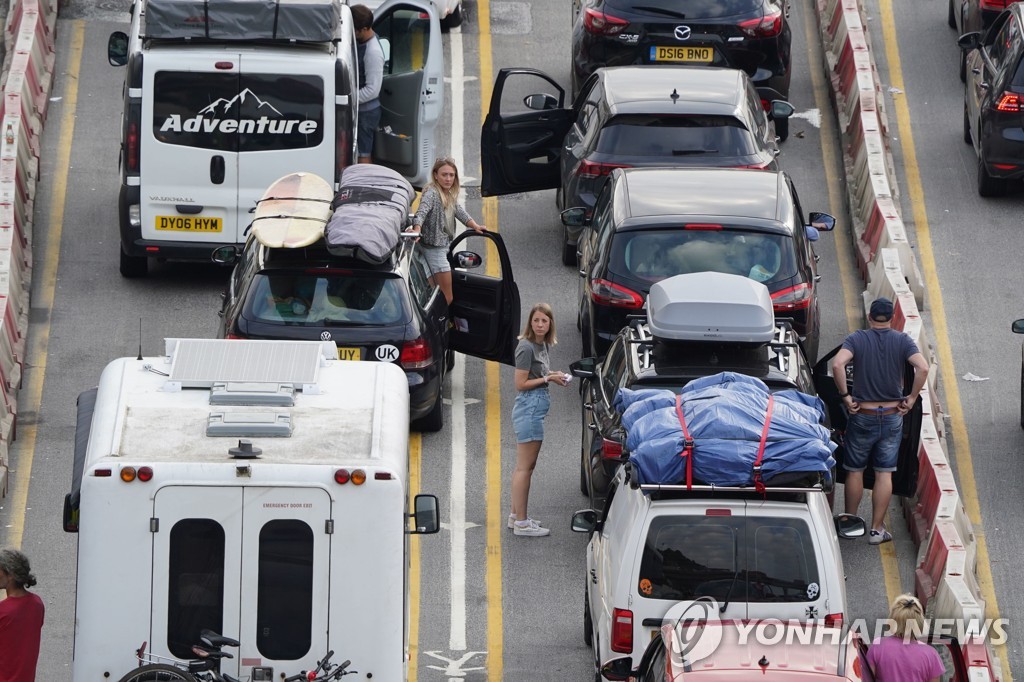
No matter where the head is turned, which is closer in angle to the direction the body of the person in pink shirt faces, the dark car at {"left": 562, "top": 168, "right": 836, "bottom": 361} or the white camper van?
the dark car

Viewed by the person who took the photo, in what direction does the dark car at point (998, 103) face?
facing away from the viewer

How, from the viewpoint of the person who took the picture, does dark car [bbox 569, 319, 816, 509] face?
facing away from the viewer

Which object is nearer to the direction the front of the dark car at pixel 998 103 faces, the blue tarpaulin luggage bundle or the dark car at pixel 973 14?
the dark car

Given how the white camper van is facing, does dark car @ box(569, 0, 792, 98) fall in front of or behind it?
in front

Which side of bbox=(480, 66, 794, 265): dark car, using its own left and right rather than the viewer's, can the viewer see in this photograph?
back

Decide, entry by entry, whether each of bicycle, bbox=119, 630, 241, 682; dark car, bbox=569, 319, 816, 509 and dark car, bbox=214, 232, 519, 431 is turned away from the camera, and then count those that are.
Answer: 2

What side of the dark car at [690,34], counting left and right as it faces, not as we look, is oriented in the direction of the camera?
back

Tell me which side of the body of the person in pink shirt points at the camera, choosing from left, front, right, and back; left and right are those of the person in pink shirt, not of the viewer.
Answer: back

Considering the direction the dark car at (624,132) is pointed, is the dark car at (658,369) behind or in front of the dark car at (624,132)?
behind

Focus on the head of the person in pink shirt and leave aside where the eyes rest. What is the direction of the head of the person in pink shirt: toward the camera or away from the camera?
away from the camera

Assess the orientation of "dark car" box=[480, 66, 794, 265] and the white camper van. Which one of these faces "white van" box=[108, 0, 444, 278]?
the white camper van

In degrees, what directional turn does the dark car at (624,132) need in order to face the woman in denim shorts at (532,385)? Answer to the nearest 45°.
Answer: approximately 180°
